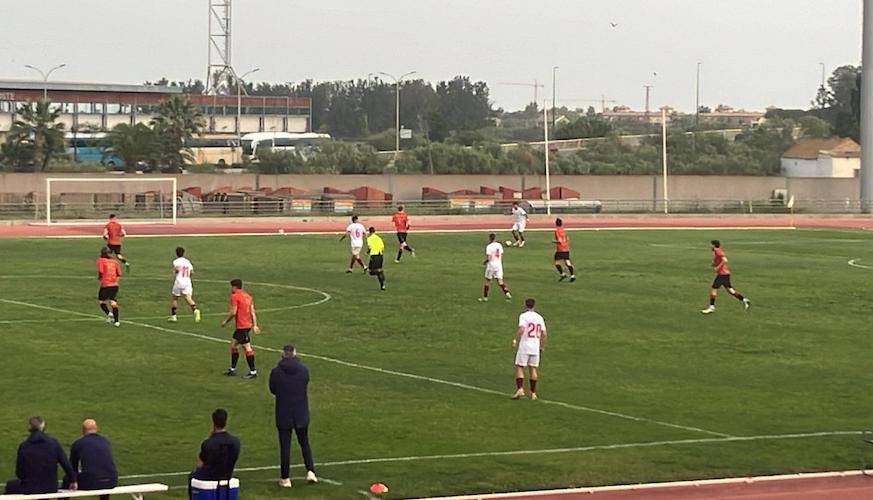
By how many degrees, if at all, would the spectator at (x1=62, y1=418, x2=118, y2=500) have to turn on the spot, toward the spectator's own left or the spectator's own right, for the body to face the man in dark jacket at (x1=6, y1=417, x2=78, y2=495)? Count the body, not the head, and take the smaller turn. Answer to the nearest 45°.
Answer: approximately 90° to the spectator's own left

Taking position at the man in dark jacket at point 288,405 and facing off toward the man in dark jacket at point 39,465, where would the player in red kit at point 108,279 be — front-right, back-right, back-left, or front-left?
back-right

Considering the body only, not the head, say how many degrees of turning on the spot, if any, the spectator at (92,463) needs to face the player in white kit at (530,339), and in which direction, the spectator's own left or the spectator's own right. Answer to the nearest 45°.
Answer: approximately 45° to the spectator's own right

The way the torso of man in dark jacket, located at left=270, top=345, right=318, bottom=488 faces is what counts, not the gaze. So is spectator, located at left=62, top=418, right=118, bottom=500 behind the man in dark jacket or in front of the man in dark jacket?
behind

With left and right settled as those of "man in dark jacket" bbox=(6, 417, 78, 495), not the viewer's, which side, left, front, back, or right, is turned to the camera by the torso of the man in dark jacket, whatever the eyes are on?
back

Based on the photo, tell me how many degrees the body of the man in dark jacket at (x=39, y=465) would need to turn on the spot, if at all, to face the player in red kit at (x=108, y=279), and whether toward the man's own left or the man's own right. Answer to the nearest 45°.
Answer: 0° — they already face them

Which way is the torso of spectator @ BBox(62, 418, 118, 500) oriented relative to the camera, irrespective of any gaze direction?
away from the camera

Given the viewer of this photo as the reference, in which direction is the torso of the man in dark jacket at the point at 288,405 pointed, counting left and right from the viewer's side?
facing away from the viewer

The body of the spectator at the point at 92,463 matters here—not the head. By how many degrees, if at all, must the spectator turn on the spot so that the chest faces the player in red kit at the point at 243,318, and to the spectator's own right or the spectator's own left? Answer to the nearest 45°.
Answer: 0° — they already face them

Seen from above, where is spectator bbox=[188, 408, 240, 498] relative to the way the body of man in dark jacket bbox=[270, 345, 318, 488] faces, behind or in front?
behind
